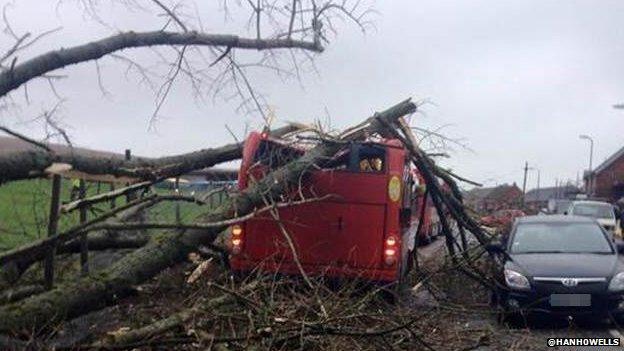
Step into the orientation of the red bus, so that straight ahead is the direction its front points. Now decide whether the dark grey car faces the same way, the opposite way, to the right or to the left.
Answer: the opposite way

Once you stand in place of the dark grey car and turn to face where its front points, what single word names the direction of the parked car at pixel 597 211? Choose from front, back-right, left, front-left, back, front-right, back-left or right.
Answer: back

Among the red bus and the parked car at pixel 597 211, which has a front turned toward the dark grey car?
the parked car

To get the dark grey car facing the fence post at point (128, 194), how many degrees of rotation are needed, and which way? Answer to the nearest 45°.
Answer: approximately 45° to its right

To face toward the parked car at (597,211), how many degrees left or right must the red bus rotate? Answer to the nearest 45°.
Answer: approximately 45° to its right

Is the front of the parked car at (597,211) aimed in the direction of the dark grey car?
yes

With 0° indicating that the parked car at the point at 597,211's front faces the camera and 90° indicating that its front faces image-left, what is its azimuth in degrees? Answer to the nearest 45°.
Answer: approximately 0°

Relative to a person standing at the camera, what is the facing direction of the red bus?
facing away from the viewer
